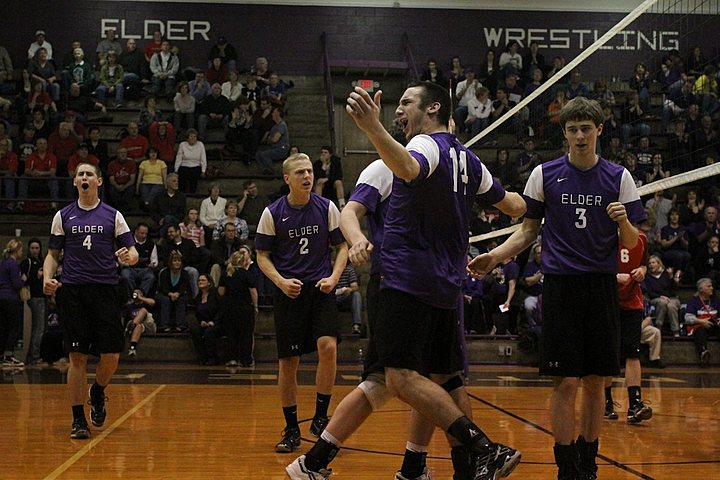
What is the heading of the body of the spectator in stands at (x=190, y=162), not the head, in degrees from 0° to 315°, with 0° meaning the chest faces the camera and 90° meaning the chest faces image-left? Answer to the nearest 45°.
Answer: approximately 0°

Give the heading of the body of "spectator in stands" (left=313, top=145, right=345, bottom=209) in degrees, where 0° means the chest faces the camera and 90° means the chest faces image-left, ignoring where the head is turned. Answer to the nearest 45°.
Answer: approximately 0°

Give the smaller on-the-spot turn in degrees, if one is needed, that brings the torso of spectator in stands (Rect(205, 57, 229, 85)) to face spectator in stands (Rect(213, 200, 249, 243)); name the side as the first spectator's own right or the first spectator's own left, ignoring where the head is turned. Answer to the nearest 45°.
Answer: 0° — they already face them

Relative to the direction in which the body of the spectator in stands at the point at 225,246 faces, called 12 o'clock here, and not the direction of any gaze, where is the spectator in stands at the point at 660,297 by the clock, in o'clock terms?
the spectator in stands at the point at 660,297 is roughly at 10 o'clock from the spectator in stands at the point at 225,246.

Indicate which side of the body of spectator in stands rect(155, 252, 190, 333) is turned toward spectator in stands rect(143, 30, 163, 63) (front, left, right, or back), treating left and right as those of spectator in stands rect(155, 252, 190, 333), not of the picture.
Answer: back

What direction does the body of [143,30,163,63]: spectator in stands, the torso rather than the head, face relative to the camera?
toward the camera

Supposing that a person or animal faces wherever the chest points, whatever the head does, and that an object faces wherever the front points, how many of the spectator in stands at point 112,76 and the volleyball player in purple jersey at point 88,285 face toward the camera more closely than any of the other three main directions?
2

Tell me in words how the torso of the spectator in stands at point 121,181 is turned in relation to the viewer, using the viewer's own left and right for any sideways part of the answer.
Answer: facing the viewer

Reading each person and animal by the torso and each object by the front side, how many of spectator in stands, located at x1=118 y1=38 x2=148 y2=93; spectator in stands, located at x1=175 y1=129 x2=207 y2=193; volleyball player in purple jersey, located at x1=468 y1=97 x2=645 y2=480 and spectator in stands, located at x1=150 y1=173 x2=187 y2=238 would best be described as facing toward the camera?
4

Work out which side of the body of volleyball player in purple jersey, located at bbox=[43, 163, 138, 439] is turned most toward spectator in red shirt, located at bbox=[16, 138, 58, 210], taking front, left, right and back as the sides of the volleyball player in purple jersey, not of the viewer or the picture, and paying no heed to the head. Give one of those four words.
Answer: back

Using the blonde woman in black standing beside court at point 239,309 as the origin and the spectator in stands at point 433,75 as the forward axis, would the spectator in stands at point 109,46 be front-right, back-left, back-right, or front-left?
front-left

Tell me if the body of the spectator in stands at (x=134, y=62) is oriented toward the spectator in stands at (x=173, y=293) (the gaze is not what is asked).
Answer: yes

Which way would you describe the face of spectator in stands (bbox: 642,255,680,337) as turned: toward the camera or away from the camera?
toward the camera

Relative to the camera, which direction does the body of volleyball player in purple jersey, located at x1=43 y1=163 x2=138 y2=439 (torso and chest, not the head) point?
toward the camera

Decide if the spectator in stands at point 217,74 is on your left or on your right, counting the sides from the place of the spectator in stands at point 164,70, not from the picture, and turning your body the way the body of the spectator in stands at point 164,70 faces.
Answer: on your left

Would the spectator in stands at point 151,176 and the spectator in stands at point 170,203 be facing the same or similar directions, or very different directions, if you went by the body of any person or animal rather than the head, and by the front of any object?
same or similar directions

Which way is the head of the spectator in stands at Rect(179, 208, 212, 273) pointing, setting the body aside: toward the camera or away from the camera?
toward the camera
